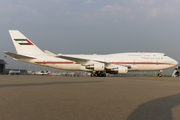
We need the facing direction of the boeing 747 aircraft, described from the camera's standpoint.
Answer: facing to the right of the viewer
